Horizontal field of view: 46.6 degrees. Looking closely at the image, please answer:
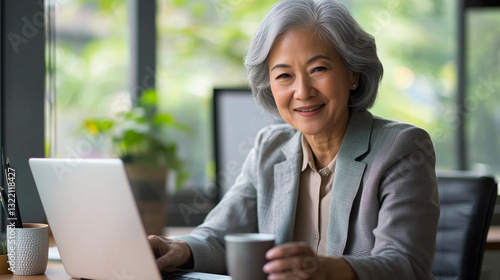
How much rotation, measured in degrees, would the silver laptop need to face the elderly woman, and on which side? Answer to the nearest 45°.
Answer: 0° — it already faces them

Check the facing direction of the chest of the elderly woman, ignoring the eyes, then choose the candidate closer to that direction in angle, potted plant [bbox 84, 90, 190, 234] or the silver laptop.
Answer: the silver laptop

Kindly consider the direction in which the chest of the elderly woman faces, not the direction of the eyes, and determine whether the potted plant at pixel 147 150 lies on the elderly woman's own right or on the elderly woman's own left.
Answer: on the elderly woman's own right

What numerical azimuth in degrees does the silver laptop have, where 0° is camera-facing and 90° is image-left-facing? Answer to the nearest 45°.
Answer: approximately 225°

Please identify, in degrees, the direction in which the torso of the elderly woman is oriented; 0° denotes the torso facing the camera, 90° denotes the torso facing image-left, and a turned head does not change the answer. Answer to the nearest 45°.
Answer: approximately 45°

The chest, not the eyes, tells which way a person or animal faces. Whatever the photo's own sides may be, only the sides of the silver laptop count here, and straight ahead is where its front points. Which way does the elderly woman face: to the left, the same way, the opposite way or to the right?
the opposite way
